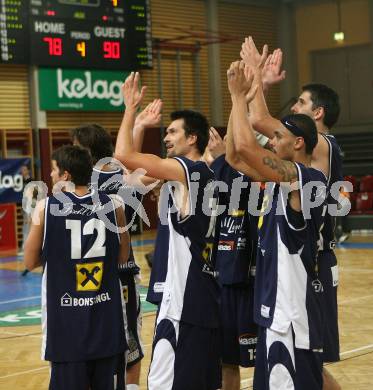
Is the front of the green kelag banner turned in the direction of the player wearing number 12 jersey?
yes

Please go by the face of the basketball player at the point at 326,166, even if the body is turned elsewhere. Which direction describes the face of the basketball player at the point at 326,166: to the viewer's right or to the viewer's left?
to the viewer's left

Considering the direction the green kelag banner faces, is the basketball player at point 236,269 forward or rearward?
forward

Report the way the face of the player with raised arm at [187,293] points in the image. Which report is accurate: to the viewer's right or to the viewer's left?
to the viewer's left

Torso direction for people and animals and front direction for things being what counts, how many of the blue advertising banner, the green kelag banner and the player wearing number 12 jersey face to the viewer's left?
0

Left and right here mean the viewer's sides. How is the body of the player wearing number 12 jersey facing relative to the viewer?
facing away from the viewer

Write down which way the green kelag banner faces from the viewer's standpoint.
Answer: facing the viewer

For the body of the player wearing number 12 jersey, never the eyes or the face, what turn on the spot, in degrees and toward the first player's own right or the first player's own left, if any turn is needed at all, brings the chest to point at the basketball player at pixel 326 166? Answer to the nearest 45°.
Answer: approximately 90° to the first player's own right

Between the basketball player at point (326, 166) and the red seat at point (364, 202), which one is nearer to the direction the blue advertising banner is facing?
the basketball player

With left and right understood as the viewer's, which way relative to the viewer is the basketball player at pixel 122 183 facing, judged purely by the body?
facing away from the viewer and to the left of the viewer

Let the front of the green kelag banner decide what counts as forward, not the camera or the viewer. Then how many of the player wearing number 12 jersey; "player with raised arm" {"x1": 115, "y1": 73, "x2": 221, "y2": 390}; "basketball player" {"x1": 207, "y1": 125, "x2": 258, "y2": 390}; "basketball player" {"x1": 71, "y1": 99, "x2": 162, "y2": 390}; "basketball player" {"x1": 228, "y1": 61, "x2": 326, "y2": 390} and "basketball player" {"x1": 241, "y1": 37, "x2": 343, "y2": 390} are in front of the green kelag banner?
6

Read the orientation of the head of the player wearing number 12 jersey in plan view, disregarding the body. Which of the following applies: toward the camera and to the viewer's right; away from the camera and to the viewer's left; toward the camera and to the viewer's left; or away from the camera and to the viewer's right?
away from the camera and to the viewer's left

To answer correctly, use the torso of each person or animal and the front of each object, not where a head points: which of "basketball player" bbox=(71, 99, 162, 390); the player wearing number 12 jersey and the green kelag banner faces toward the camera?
the green kelag banner

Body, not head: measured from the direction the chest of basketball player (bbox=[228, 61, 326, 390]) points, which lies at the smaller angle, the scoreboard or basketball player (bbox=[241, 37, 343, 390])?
the scoreboard

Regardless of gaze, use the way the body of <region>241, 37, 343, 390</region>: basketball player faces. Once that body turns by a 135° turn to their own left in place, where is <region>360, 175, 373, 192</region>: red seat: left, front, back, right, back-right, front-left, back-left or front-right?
back-left

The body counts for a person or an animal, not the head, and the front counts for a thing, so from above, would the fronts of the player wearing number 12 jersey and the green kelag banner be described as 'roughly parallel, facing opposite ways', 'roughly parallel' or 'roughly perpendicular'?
roughly parallel, facing opposite ways

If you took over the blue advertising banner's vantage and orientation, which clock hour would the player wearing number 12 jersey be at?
The player wearing number 12 jersey is roughly at 12 o'clock from the blue advertising banner.
